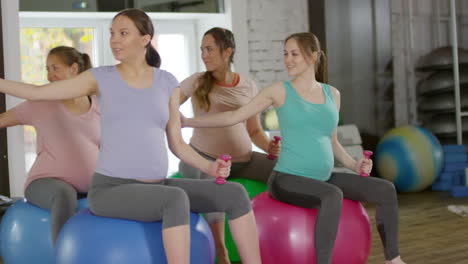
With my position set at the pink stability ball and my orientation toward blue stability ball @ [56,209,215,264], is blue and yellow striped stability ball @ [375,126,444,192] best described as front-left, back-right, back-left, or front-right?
back-right

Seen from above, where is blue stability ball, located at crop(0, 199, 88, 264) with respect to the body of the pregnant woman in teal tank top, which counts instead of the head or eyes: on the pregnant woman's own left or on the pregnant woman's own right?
on the pregnant woman's own right

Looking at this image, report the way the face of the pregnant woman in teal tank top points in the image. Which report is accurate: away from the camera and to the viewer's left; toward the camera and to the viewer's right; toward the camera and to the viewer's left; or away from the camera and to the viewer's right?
toward the camera and to the viewer's left

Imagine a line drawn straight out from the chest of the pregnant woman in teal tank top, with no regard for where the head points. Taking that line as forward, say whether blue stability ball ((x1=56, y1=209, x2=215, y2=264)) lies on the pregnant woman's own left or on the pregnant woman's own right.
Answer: on the pregnant woman's own right
